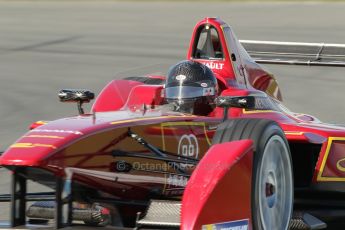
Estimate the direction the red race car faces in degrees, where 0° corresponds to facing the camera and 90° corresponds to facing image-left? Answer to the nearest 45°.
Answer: approximately 45°
